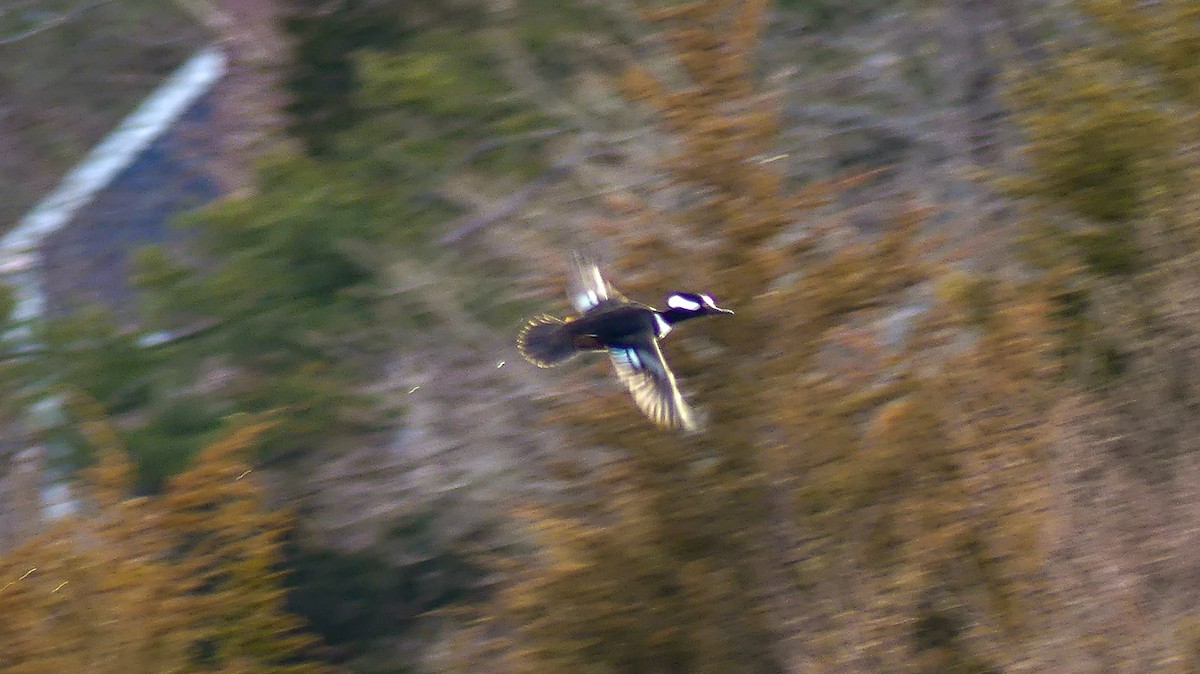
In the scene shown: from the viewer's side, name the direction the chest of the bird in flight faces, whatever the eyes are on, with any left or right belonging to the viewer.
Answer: facing to the right of the viewer
